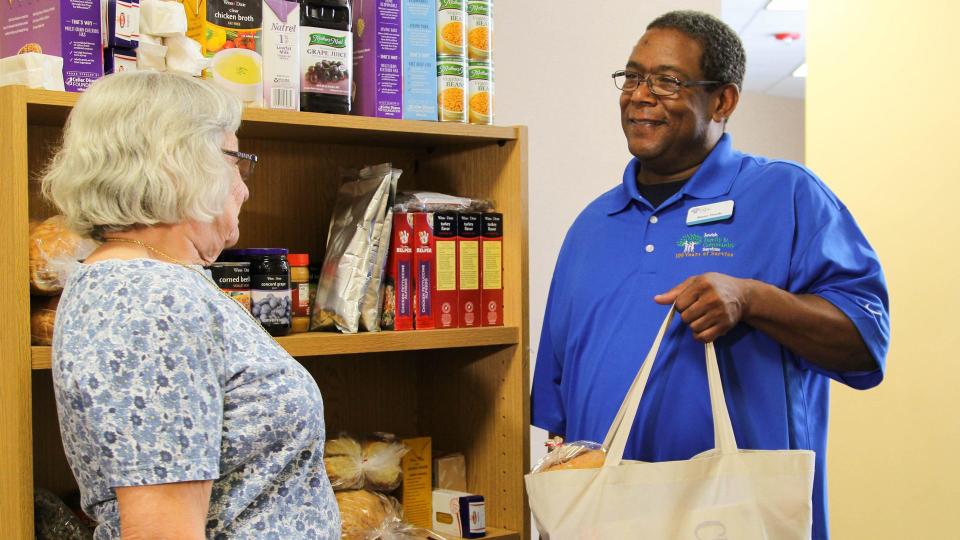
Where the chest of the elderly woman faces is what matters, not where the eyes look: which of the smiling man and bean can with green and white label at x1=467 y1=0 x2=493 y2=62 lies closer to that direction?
the smiling man

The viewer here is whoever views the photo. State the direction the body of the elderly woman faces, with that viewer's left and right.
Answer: facing to the right of the viewer

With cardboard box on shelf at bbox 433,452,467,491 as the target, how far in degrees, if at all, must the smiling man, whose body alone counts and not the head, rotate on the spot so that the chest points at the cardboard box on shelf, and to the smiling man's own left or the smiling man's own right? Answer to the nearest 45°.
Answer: approximately 90° to the smiling man's own right

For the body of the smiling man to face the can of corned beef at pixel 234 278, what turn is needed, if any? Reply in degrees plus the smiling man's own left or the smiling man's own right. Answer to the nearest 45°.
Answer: approximately 45° to the smiling man's own right

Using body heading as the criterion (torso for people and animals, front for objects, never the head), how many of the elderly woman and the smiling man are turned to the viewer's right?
1

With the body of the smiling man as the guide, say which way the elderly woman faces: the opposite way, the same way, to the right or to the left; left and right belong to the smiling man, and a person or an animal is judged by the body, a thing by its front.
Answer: the opposite way

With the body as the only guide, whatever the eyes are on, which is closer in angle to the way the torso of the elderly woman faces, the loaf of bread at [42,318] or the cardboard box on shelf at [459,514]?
the cardboard box on shelf

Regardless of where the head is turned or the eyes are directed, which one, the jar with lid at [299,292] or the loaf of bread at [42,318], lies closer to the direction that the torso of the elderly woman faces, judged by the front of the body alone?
the jar with lid

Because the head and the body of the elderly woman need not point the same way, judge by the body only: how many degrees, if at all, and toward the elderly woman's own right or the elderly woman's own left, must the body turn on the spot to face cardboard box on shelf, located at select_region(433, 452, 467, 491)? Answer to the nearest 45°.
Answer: approximately 45° to the elderly woman's own left

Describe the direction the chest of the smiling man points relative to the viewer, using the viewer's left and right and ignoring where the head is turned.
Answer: facing the viewer and to the left of the viewer
